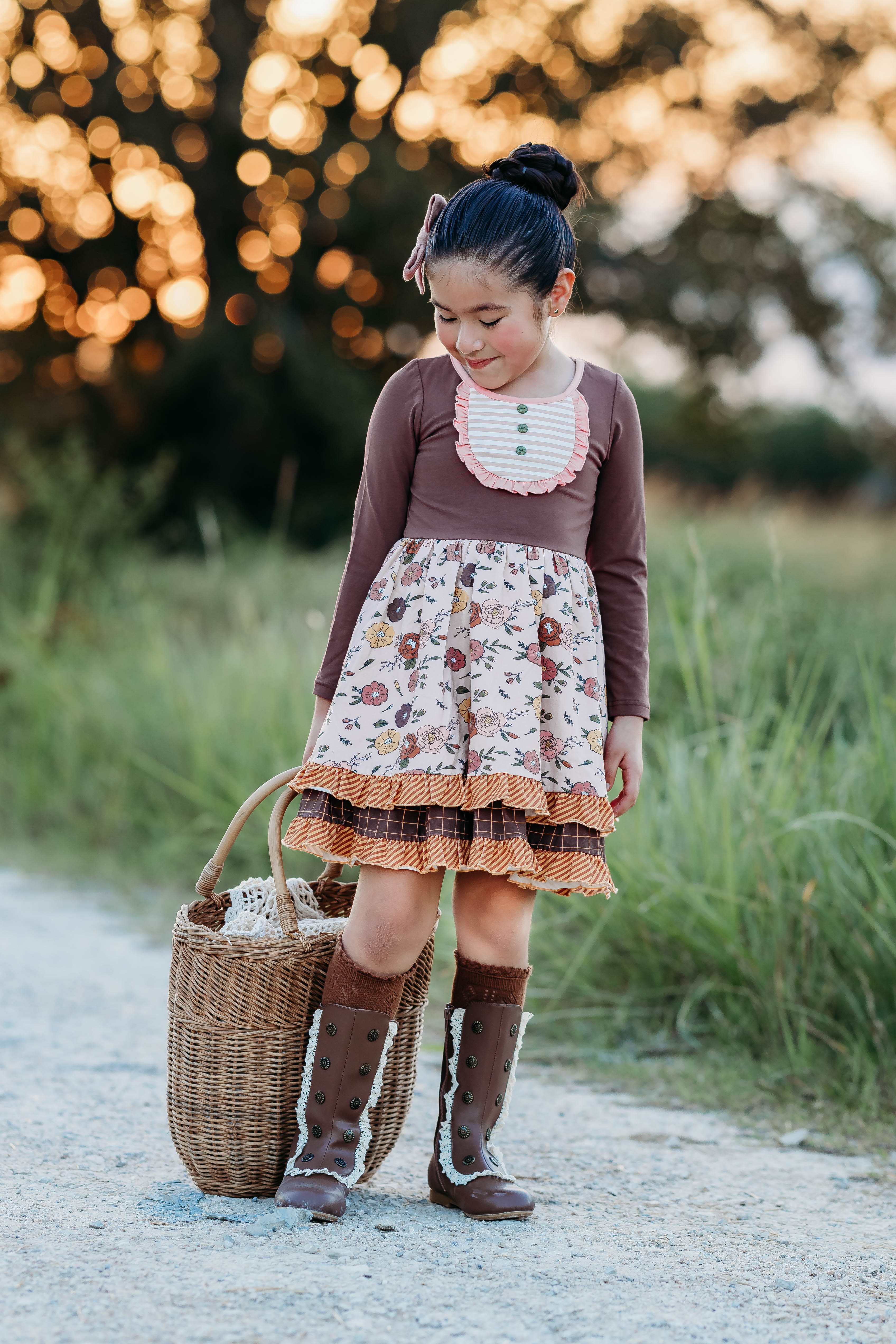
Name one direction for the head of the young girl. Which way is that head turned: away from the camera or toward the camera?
toward the camera

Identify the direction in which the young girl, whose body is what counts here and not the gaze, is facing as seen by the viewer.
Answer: toward the camera
